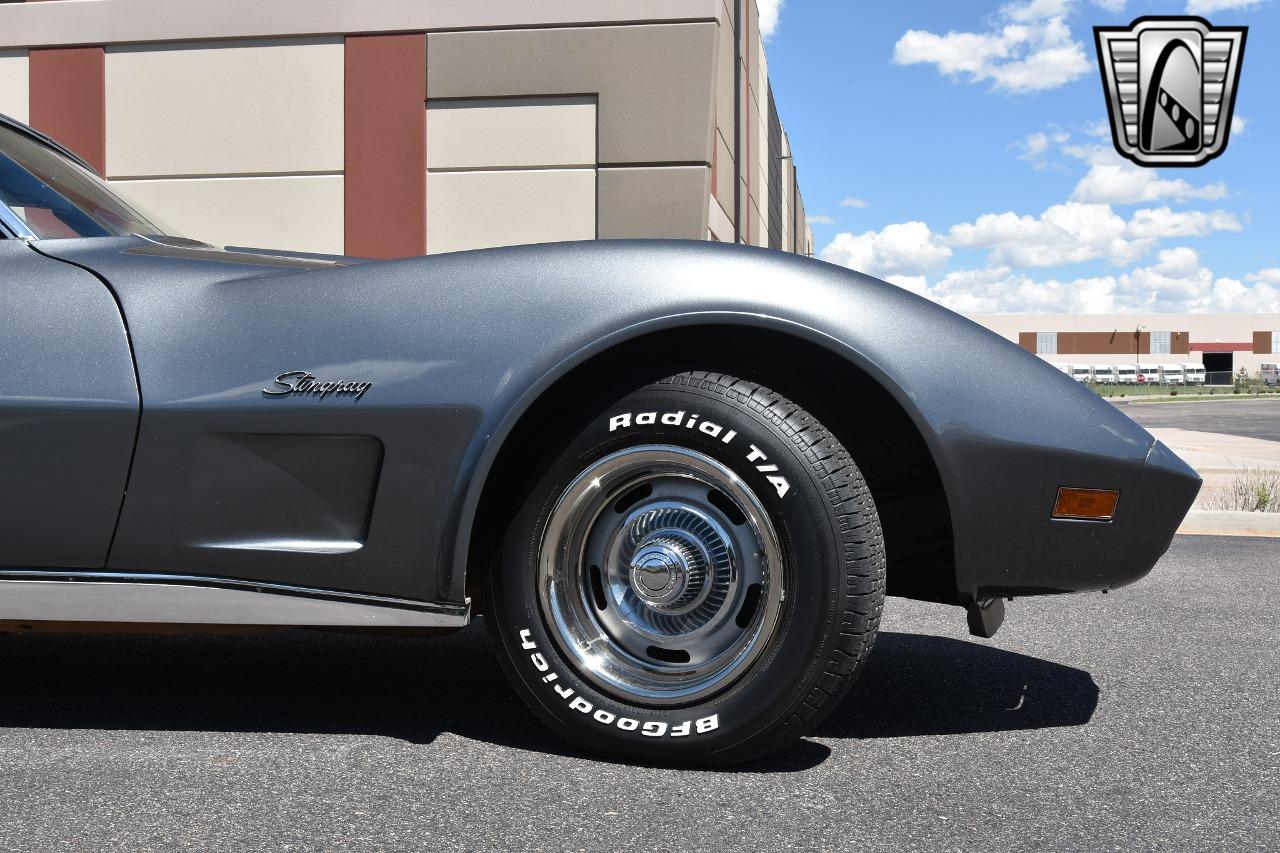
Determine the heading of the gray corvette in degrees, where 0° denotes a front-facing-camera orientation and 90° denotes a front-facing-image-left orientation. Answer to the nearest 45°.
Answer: approximately 270°
